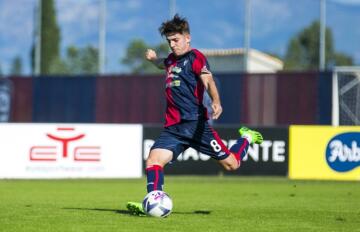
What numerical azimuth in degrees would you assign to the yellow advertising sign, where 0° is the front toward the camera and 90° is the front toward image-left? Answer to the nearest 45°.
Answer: approximately 0°

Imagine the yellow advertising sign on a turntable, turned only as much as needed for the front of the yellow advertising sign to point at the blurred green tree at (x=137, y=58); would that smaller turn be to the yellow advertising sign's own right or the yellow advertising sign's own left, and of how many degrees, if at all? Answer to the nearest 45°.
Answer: approximately 135° to the yellow advertising sign's own right

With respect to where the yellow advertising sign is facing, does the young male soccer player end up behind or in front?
in front

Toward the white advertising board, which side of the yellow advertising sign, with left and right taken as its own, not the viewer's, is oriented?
right

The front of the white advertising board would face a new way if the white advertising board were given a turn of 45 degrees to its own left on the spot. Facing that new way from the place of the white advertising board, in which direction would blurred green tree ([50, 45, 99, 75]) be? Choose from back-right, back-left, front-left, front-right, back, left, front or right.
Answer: back-left

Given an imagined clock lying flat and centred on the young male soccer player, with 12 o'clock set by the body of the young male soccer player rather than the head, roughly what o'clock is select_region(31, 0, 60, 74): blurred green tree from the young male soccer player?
The blurred green tree is roughly at 4 o'clock from the young male soccer player.

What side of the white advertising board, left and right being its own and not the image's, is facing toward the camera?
front

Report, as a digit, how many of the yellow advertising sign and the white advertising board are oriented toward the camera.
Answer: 2

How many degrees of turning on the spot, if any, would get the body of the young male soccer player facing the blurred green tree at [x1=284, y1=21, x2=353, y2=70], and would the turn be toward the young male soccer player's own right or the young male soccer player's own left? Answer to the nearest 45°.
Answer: approximately 135° to the young male soccer player's own right

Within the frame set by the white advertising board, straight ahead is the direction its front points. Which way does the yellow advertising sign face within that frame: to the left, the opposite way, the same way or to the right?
the same way

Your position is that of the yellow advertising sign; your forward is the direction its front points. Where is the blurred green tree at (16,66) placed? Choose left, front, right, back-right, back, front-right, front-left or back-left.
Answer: back-right

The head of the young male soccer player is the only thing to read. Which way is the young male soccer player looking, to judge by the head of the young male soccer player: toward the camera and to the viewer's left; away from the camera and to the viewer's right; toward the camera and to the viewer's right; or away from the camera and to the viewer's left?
toward the camera and to the viewer's left

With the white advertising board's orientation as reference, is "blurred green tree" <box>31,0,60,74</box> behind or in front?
behind

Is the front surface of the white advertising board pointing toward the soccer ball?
yes

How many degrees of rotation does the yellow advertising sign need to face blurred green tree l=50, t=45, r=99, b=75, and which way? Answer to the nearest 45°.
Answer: approximately 135° to its right

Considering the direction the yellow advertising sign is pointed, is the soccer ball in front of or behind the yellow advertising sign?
in front

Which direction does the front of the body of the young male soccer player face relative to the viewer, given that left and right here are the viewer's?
facing the viewer and to the left of the viewer

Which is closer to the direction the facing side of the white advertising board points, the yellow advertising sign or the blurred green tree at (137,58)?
the yellow advertising sign

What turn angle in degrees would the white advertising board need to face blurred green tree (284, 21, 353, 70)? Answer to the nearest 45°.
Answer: approximately 135° to its left
